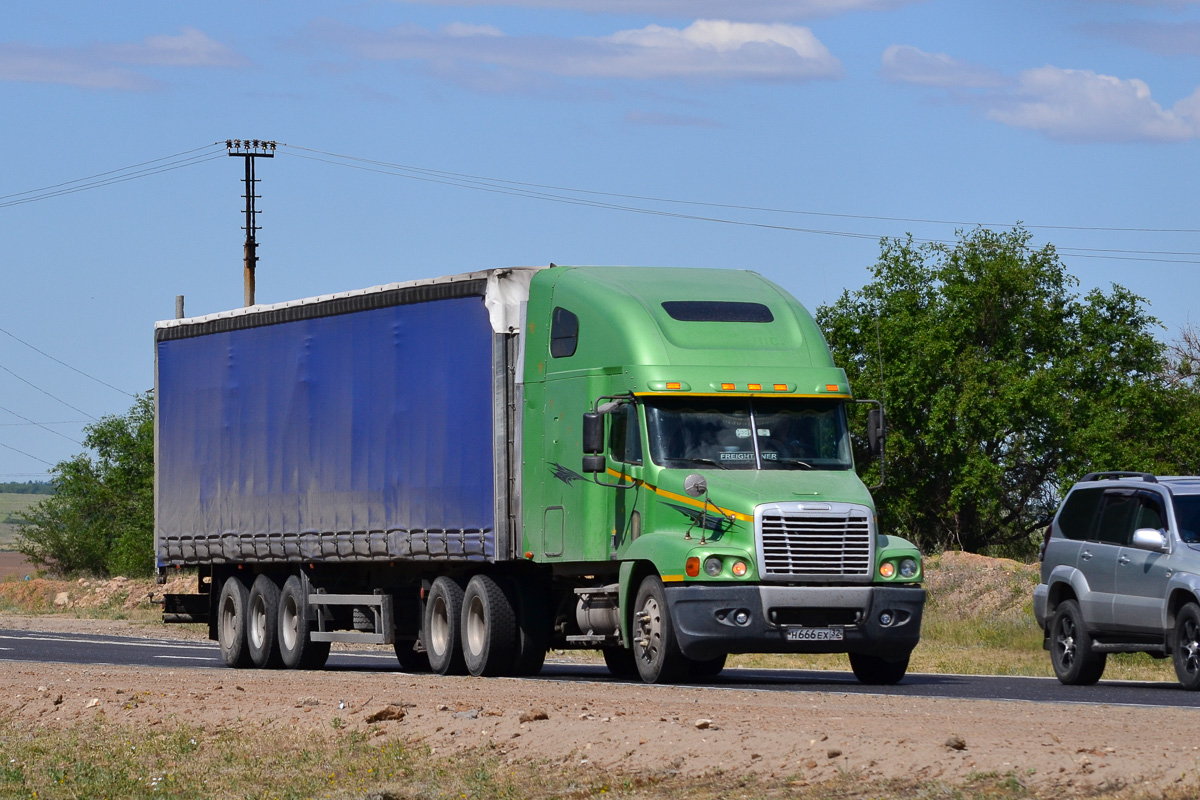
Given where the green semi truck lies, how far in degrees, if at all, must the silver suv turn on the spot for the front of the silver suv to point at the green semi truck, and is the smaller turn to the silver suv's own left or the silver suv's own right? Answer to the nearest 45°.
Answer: approximately 135° to the silver suv's own right

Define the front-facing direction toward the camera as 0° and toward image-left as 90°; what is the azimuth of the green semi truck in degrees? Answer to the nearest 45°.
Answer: approximately 315°

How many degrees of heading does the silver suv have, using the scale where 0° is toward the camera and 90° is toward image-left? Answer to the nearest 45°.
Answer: approximately 315°

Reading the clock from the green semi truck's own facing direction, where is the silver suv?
The silver suv is roughly at 11 o'clock from the green semi truck.

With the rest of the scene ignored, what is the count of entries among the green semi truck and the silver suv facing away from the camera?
0
